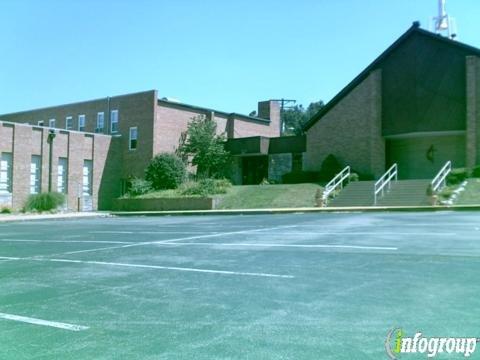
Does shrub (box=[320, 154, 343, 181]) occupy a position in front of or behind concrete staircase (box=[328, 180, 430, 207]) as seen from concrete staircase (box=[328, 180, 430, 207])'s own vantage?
behind

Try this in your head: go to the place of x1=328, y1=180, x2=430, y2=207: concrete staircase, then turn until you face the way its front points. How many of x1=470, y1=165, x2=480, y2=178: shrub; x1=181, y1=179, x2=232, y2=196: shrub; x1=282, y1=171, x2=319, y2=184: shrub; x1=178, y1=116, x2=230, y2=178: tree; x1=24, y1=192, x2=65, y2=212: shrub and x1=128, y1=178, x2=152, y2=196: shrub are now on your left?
1

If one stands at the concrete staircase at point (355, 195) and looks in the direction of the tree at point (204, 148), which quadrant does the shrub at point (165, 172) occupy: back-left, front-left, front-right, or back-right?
front-left

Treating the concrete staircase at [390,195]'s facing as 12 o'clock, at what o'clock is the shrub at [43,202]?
The shrub is roughly at 3 o'clock from the concrete staircase.

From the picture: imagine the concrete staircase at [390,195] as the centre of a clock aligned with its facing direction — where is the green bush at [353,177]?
The green bush is roughly at 5 o'clock from the concrete staircase.

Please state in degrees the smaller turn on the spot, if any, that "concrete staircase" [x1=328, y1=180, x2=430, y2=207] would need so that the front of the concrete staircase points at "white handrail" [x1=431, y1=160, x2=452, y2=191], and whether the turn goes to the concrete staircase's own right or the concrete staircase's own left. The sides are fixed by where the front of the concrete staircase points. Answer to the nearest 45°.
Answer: approximately 90° to the concrete staircase's own left

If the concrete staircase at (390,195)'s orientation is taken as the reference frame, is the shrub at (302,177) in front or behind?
behind

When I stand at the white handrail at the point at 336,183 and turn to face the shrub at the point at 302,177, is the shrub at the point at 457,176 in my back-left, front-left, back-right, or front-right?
back-right

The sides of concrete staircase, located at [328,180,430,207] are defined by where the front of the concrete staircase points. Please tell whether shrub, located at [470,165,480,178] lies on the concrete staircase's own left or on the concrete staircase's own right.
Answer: on the concrete staircase's own left

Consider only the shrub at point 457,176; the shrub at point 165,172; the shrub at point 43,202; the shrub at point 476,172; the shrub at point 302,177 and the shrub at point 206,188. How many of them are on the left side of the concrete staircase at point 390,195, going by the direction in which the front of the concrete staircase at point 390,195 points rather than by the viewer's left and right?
2

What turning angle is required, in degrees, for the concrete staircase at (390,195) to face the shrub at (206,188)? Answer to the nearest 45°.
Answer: approximately 90° to its right

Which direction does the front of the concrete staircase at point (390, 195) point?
toward the camera

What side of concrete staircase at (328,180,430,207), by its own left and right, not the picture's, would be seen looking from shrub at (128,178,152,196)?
right

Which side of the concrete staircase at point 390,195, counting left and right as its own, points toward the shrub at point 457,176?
left
